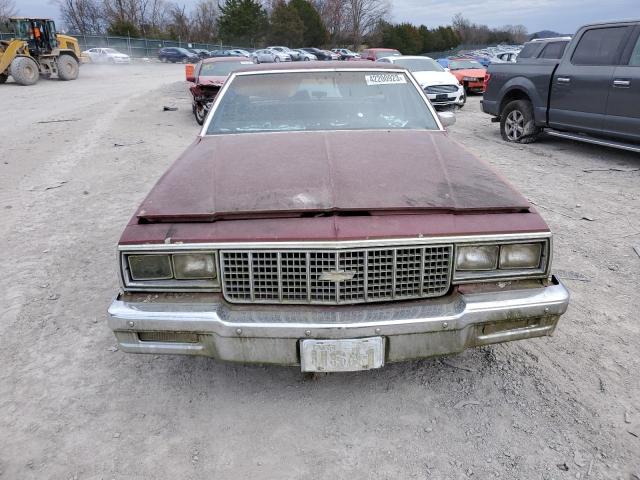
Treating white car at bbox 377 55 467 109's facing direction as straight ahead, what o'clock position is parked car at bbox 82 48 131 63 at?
The parked car is roughly at 6 o'clock from the white car.

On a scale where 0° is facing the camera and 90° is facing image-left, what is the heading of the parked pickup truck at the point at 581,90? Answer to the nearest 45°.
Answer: approximately 315°

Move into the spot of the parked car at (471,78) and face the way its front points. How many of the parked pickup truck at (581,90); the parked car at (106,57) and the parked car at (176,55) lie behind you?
2

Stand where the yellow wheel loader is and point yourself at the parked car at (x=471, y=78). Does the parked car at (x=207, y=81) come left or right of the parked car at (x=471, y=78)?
right

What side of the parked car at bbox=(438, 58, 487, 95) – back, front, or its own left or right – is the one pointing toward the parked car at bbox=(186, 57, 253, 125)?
right

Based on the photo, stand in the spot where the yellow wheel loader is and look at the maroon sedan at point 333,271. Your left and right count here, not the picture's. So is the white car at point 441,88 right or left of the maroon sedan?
left

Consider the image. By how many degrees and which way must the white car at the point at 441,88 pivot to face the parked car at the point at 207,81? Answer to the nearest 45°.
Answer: approximately 90° to its right

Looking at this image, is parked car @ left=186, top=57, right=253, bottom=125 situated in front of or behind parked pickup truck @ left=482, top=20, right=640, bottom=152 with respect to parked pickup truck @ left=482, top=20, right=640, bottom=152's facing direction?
behind

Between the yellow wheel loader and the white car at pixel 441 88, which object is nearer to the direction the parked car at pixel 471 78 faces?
the white car

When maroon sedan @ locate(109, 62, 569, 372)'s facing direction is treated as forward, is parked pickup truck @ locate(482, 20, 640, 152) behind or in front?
behind

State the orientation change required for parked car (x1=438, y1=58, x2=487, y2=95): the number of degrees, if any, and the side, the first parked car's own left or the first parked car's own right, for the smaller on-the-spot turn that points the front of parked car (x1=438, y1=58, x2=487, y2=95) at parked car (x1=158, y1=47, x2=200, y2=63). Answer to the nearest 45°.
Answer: approximately 180°
